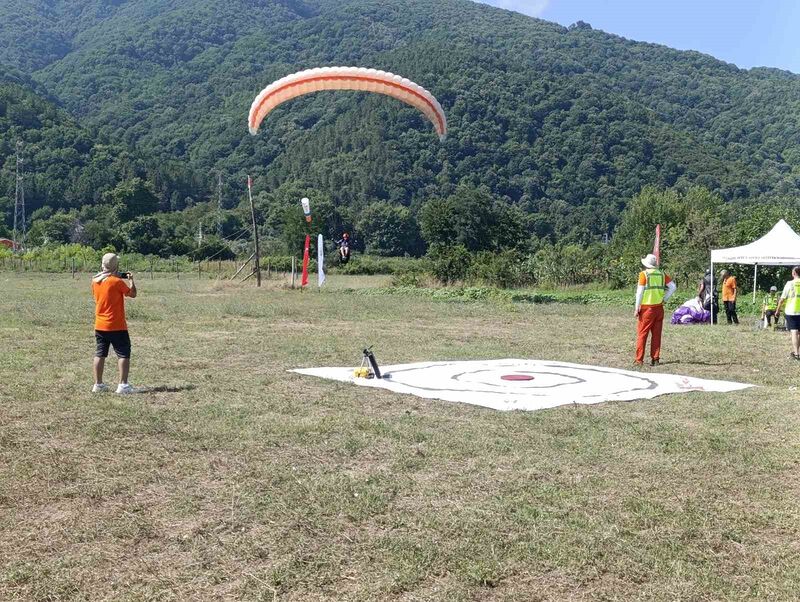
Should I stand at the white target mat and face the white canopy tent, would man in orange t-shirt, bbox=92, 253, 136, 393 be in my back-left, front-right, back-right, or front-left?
back-left

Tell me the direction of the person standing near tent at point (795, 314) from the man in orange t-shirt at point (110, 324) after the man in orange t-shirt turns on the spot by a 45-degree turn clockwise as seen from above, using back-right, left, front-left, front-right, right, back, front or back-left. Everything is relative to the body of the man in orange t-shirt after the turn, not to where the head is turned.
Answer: front

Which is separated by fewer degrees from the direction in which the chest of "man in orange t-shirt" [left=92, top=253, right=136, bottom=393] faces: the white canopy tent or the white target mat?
the white canopy tent

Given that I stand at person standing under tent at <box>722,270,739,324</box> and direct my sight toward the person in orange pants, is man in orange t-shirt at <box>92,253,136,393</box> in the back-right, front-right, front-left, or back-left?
front-right

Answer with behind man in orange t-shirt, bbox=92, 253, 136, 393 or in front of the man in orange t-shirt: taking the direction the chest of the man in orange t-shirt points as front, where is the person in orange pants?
in front

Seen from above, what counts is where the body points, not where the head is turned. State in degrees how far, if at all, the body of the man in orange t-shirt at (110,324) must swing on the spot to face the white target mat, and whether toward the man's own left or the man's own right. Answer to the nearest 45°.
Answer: approximately 45° to the man's own right

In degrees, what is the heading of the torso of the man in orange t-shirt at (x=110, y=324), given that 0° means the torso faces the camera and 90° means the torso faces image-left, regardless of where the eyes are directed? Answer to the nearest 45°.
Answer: approximately 225°
